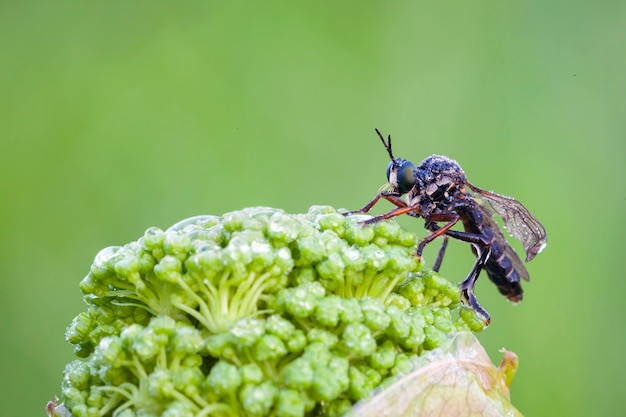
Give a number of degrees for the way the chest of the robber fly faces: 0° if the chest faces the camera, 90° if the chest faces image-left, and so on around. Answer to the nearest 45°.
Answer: approximately 90°
